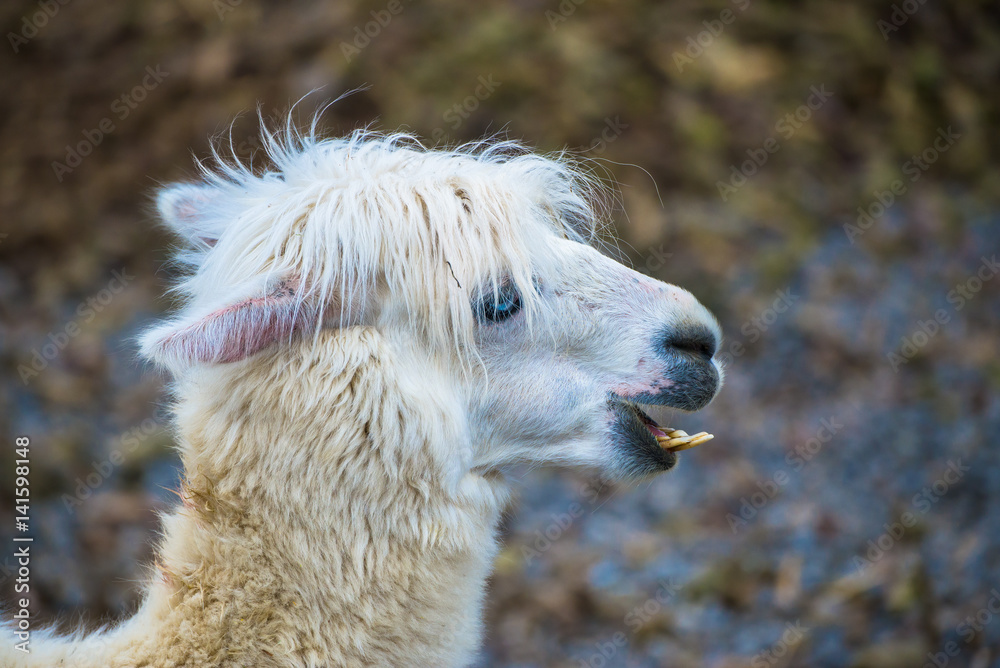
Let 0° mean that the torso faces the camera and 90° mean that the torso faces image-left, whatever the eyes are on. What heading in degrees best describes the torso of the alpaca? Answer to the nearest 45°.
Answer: approximately 270°
